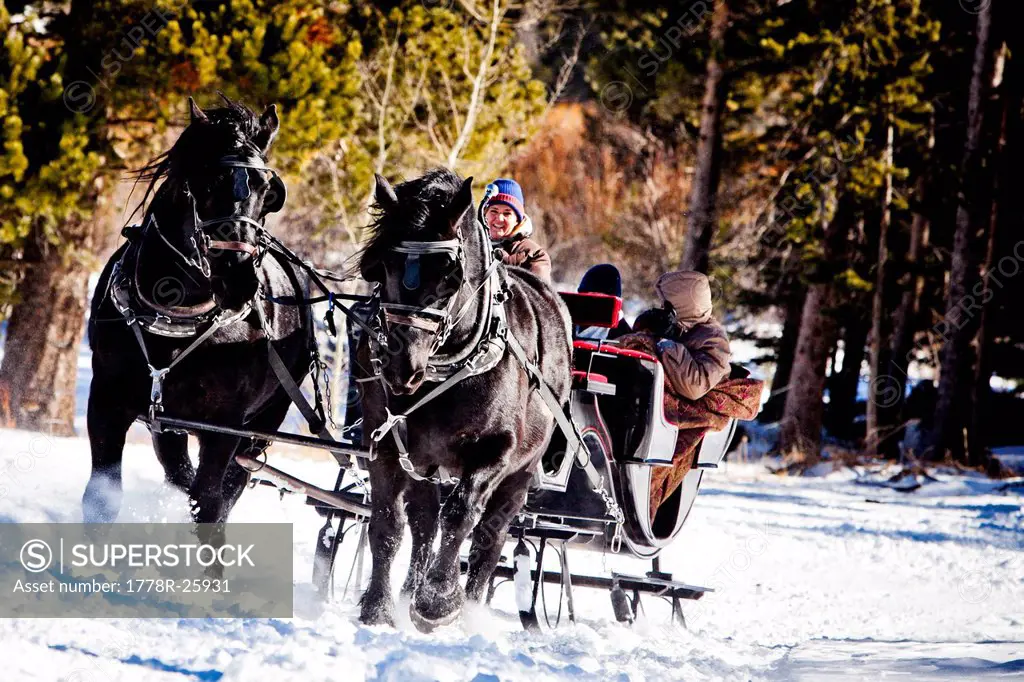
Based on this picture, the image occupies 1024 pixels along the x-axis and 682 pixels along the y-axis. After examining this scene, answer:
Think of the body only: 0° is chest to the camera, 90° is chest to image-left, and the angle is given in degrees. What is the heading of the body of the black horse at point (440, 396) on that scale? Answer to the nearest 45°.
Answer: approximately 45°

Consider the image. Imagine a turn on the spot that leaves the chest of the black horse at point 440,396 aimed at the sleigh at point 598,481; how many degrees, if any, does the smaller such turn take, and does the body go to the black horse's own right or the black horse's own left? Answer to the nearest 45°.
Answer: approximately 180°

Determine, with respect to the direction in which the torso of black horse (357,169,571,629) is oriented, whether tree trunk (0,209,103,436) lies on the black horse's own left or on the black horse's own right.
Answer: on the black horse's own right

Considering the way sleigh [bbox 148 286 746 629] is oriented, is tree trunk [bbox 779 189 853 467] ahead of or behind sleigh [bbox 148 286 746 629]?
behind

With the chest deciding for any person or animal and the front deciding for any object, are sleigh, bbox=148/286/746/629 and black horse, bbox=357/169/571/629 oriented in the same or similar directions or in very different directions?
same or similar directions

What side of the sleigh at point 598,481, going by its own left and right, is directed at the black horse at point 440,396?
front

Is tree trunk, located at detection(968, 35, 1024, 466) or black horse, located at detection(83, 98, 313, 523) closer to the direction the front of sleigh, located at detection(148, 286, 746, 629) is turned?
the black horse

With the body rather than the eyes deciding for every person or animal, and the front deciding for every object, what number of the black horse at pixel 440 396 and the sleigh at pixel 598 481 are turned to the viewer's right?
0

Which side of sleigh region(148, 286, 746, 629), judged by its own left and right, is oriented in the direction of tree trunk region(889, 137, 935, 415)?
back

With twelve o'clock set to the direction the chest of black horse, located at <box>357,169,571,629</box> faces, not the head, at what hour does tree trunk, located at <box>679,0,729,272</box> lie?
The tree trunk is roughly at 5 o'clock from the black horse.

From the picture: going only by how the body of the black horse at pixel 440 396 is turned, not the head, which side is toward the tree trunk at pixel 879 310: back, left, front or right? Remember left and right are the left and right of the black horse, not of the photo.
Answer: back

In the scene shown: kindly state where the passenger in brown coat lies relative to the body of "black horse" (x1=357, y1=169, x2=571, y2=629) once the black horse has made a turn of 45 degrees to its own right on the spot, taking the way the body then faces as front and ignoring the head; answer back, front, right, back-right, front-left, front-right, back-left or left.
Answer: back-right

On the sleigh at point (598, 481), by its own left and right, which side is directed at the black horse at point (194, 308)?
front

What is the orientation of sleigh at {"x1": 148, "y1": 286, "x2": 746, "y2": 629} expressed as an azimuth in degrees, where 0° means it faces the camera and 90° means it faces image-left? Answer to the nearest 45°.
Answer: approximately 45°

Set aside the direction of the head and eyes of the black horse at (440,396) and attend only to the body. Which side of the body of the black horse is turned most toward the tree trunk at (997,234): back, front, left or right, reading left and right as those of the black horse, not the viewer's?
back

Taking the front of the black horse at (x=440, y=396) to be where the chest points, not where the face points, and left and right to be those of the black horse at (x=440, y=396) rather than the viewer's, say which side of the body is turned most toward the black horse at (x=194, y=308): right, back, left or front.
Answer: right
